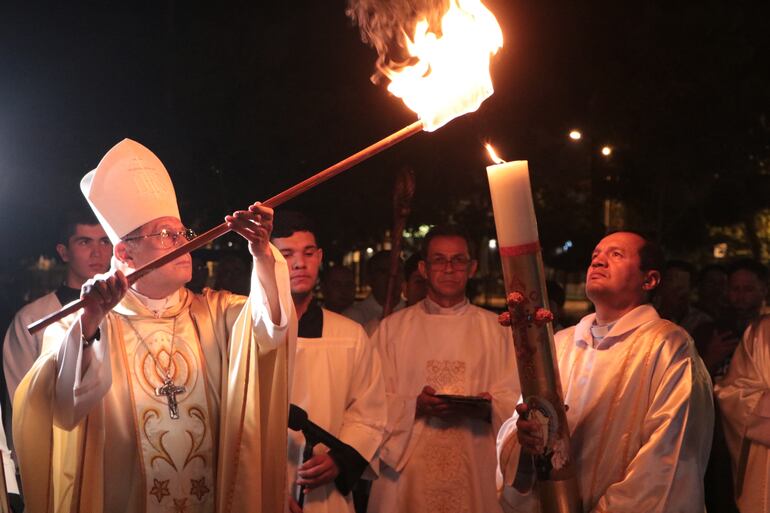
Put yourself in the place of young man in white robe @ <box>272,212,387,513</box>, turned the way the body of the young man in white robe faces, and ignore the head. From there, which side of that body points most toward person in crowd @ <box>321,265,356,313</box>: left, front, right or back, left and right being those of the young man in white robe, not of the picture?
back

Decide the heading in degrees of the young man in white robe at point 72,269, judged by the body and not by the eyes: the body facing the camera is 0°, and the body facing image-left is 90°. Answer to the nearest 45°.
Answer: approximately 315°

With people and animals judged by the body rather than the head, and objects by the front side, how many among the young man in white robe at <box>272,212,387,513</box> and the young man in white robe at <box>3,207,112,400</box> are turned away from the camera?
0
